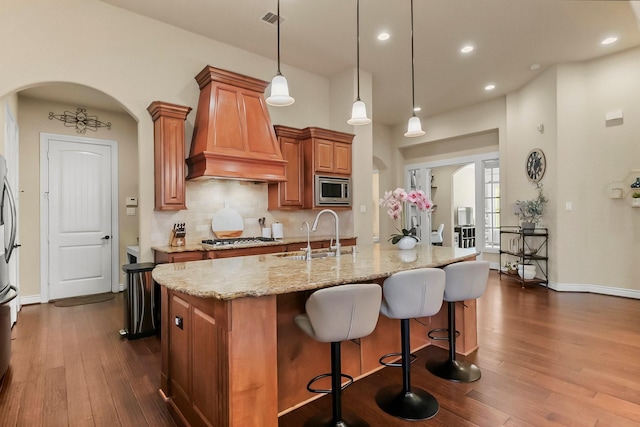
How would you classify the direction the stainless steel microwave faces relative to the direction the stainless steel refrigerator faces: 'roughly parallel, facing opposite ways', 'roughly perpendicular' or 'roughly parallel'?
roughly perpendicular

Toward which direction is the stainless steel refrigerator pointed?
to the viewer's right

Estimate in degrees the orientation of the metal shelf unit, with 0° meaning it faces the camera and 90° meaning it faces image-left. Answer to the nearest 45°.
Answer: approximately 45°

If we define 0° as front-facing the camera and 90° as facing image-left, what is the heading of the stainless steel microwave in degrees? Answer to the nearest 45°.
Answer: approximately 315°

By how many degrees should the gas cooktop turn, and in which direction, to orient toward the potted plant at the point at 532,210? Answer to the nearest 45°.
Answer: approximately 45° to its left

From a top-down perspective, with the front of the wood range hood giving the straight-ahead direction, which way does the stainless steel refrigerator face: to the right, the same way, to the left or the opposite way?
to the left

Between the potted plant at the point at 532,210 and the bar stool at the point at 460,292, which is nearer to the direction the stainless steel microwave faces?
the bar stool

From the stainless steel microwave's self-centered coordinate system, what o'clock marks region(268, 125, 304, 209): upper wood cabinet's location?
The upper wood cabinet is roughly at 4 o'clock from the stainless steel microwave.

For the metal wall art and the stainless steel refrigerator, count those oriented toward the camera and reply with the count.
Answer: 1

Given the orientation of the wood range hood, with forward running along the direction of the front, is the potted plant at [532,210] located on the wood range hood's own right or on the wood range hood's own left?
on the wood range hood's own left
